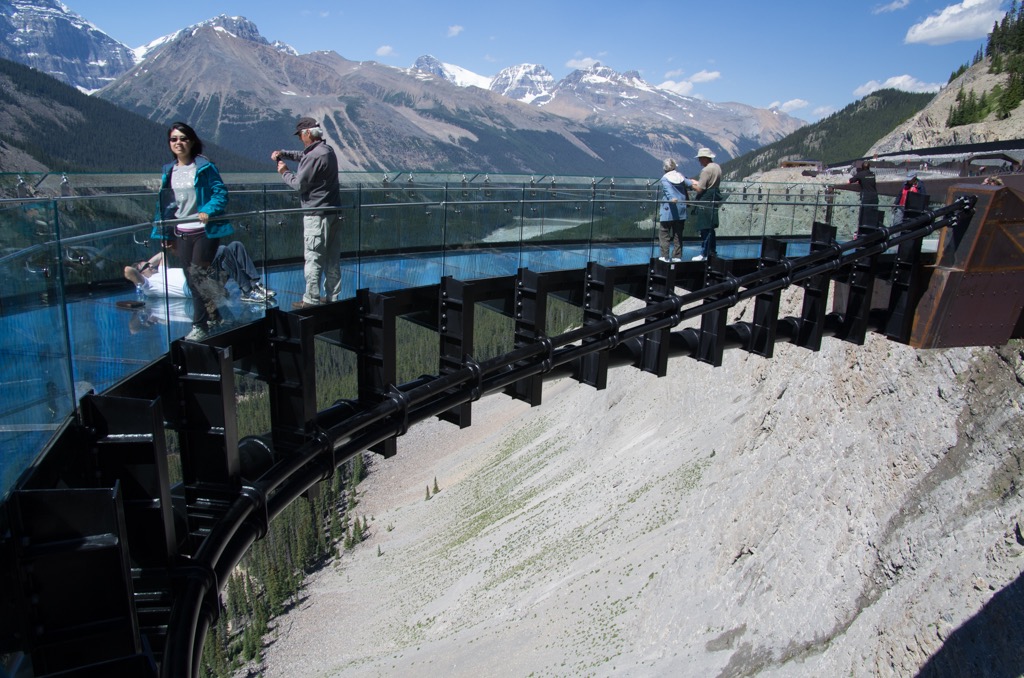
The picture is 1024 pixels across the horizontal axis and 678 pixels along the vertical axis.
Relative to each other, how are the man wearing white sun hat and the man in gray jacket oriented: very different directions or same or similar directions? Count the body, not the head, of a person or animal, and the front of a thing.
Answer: same or similar directions

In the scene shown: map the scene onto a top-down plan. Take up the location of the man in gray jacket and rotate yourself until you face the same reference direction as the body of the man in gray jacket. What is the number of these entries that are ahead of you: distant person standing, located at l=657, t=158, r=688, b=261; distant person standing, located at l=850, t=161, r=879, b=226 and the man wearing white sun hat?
0

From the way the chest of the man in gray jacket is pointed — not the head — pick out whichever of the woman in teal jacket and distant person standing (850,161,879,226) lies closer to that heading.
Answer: the woman in teal jacket

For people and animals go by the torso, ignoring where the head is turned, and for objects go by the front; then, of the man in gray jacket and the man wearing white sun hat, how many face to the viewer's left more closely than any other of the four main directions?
2

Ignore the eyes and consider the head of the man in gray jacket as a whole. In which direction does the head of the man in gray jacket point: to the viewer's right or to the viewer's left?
to the viewer's left

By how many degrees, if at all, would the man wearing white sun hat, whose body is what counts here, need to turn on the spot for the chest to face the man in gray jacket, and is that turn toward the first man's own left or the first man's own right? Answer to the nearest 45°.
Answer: approximately 45° to the first man's own left

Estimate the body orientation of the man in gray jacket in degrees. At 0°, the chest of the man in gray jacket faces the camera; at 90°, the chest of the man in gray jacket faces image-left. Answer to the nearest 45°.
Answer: approximately 90°

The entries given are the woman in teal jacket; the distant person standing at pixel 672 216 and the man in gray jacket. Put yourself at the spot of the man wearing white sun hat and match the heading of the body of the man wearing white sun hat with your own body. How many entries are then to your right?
0

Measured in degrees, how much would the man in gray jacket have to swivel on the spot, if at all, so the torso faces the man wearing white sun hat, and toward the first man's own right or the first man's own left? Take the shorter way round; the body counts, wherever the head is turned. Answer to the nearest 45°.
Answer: approximately 135° to the first man's own right

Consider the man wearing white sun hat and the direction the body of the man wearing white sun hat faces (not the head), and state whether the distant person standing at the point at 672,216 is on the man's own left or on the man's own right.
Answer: on the man's own left

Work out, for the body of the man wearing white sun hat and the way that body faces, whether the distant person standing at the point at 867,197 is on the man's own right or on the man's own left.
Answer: on the man's own right

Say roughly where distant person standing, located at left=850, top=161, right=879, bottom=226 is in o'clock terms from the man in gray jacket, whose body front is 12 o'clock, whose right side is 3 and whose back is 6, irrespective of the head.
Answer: The distant person standing is roughly at 5 o'clock from the man in gray jacket.
